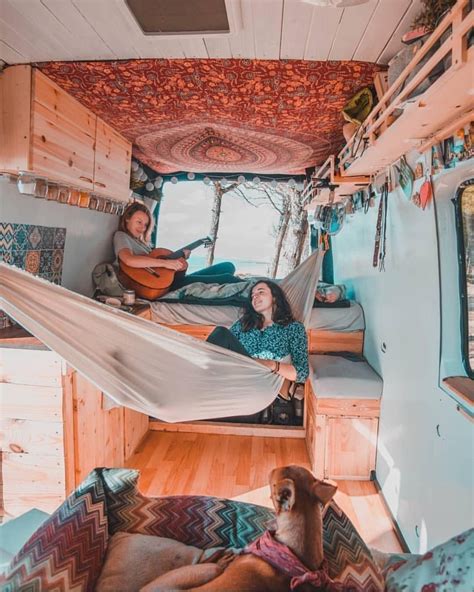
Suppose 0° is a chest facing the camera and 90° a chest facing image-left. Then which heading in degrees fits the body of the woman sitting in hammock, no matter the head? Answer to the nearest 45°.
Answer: approximately 45°

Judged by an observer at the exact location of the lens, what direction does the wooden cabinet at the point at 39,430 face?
facing to the right of the viewer

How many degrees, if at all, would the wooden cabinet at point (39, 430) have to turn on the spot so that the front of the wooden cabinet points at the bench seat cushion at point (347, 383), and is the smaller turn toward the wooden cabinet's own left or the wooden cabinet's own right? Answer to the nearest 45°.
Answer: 0° — it already faces it

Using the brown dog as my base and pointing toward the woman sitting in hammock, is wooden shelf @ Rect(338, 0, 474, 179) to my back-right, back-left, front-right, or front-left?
front-right

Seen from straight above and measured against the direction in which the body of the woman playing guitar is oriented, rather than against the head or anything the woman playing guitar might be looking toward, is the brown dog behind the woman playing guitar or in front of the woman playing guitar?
in front

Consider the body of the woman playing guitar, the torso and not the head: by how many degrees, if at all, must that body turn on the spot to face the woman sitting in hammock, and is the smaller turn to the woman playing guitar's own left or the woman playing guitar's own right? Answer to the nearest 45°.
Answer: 0° — they already face them

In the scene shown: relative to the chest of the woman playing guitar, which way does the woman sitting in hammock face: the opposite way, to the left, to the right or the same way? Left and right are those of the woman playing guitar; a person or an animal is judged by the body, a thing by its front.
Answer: to the right

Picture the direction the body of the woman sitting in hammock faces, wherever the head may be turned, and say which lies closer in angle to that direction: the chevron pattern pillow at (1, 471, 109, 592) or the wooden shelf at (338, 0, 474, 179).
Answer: the chevron pattern pillow

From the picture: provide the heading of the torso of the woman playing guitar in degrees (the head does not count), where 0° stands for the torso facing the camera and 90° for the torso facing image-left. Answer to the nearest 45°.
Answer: approximately 315°

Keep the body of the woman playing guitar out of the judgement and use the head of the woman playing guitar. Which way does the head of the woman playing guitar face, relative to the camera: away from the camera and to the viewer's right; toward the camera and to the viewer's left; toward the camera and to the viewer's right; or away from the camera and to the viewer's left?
toward the camera and to the viewer's right

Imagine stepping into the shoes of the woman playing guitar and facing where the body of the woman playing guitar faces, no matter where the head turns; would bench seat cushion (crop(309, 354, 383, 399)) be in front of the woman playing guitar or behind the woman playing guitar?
in front

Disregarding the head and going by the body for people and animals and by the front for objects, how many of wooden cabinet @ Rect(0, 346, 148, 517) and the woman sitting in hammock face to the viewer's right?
1
